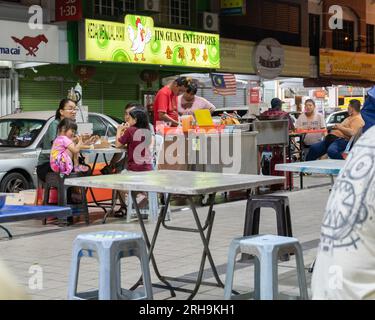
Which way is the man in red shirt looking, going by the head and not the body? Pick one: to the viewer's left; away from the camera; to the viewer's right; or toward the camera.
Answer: to the viewer's right

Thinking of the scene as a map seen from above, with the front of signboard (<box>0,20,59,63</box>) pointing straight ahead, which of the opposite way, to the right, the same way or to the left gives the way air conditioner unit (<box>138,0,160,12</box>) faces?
the same way

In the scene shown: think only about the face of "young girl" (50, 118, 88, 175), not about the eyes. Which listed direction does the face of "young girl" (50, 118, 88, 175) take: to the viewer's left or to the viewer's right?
to the viewer's right

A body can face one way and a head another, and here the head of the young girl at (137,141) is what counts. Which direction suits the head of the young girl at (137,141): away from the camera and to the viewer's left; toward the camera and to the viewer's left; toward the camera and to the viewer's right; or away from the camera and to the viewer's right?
away from the camera and to the viewer's left

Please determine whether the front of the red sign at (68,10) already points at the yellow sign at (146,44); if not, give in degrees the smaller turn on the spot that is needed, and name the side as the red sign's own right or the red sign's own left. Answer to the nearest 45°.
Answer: approximately 135° to the red sign's own left

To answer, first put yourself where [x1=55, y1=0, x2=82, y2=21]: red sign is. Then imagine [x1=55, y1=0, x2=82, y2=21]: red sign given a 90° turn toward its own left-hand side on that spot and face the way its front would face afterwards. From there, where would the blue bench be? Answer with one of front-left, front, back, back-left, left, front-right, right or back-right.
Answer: right

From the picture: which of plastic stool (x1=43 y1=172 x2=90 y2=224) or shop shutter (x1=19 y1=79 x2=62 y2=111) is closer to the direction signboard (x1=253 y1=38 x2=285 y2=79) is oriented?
the plastic stool

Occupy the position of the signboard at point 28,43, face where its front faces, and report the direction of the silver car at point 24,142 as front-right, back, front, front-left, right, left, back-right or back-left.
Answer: front

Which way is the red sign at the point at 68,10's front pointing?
toward the camera

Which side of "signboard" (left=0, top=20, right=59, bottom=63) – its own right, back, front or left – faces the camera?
front

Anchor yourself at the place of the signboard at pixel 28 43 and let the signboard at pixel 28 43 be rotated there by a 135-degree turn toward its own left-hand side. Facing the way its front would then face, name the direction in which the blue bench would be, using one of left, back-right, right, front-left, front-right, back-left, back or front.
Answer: back-right

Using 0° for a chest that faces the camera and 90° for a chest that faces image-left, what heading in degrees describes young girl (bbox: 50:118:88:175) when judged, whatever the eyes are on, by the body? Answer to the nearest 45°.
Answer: approximately 270°

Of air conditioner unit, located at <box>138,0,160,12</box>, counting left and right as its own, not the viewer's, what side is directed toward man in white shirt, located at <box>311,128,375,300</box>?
front

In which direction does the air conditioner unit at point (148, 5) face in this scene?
toward the camera
